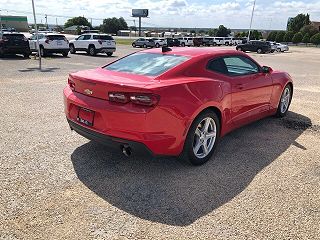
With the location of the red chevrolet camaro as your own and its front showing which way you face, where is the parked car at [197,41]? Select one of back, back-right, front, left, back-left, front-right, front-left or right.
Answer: front-left

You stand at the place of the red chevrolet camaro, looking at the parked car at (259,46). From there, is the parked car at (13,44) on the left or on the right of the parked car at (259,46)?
left

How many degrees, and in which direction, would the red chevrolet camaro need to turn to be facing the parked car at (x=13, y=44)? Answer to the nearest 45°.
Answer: approximately 90° to its left

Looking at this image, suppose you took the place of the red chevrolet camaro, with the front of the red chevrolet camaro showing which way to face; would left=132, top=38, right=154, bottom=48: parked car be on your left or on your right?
on your left

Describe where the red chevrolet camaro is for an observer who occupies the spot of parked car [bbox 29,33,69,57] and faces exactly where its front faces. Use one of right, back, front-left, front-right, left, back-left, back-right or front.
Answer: back-left

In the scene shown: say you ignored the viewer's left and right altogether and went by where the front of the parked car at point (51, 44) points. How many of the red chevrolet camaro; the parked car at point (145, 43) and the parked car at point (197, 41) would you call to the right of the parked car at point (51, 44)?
2

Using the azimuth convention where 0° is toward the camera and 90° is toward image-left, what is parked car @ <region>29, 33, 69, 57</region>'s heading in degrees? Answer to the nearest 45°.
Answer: approximately 135°

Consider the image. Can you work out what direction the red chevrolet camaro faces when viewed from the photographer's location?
facing away from the viewer and to the right of the viewer
